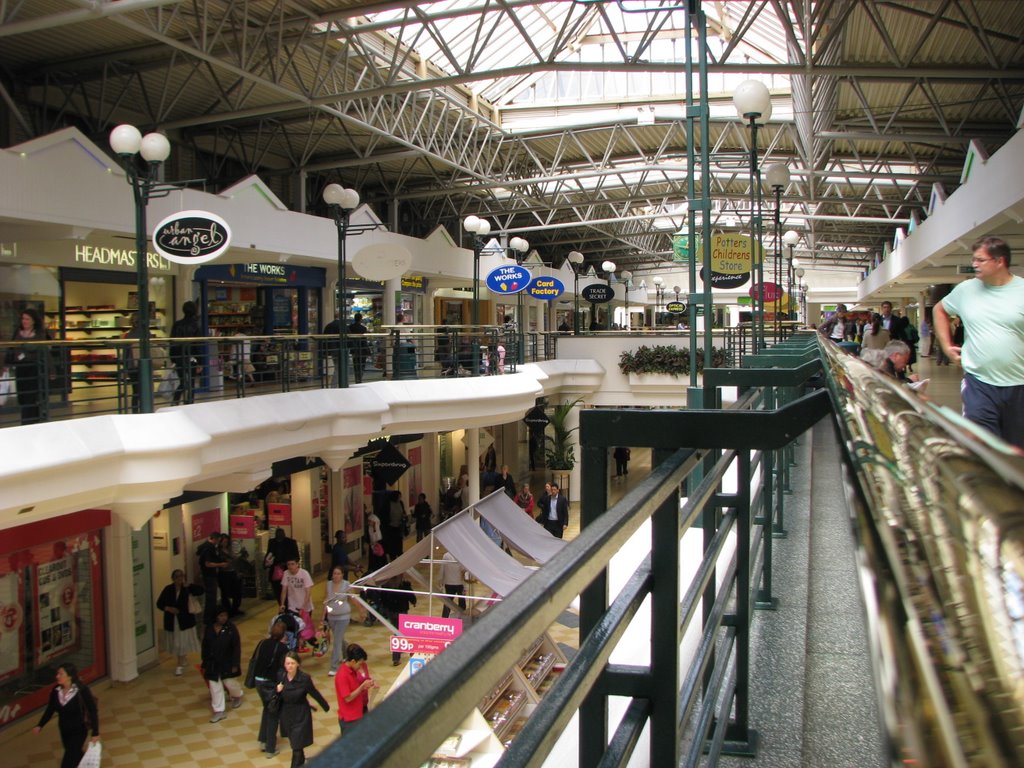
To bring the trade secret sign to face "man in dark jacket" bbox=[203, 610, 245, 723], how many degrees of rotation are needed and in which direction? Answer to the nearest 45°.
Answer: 0° — it already faces them

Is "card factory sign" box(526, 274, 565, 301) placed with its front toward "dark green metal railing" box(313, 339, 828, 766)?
yes

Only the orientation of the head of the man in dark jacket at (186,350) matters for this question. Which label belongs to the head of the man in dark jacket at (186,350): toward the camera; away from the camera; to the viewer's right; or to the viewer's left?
away from the camera

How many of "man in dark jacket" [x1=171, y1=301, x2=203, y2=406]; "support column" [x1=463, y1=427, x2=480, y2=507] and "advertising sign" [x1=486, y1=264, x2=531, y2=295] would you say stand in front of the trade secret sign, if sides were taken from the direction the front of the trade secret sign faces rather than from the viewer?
3

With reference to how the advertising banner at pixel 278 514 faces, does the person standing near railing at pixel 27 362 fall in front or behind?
in front

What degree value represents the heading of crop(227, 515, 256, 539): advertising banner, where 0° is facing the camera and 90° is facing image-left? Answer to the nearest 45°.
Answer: approximately 0°

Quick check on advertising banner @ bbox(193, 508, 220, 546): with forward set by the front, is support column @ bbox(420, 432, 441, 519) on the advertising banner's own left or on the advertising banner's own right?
on the advertising banner's own left

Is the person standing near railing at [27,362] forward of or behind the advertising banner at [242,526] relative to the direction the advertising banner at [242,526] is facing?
forward

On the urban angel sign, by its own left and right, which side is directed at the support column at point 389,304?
back
